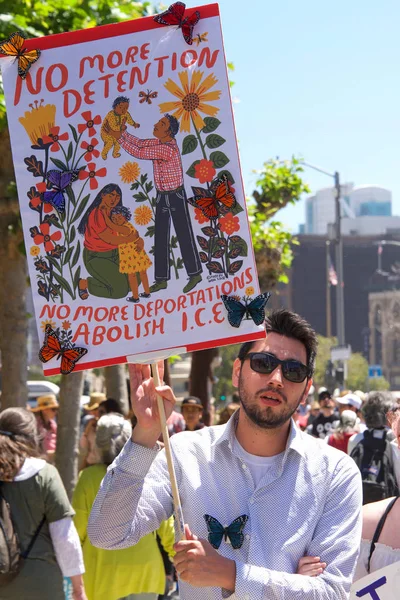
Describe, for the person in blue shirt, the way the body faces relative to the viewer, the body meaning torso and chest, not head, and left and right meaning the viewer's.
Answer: facing the viewer

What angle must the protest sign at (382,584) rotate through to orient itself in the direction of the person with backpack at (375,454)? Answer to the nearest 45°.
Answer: approximately 180°

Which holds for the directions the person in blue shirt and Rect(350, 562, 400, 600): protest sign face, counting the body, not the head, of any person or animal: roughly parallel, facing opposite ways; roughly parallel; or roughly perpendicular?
roughly parallel

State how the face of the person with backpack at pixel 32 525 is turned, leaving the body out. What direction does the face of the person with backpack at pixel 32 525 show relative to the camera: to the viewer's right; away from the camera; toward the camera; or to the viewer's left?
away from the camera

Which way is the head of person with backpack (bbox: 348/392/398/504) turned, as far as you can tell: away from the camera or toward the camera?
away from the camera

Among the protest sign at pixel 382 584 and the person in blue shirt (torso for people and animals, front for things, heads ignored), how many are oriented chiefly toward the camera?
2

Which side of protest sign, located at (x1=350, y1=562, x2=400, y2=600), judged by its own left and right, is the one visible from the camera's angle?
front
